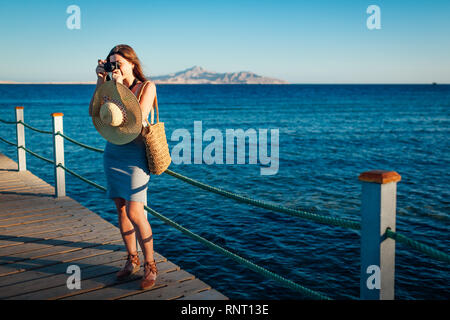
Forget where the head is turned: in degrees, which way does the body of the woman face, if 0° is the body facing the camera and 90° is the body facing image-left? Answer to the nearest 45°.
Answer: approximately 45°

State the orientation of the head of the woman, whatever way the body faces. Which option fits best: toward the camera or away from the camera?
toward the camera

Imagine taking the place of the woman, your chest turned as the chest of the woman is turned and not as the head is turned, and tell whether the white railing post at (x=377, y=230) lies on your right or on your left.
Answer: on your left
